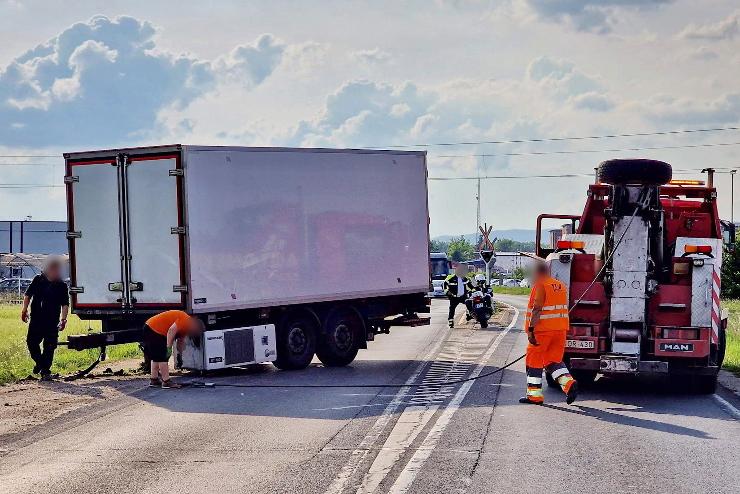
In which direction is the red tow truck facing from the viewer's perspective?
away from the camera

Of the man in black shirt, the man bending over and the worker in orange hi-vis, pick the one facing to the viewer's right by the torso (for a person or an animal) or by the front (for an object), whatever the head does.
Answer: the man bending over

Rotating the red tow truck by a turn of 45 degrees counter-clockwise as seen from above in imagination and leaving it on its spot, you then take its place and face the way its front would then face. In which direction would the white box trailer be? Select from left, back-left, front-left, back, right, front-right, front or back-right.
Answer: front-left

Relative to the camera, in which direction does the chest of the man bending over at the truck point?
to the viewer's right

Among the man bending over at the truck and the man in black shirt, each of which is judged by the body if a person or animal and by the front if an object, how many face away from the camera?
0

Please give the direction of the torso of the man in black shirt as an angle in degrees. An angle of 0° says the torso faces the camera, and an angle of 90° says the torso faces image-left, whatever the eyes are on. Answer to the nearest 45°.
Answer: approximately 0°

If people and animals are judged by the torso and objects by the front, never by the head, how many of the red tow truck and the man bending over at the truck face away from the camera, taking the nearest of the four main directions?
1

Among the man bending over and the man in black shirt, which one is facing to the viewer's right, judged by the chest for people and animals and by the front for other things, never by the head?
the man bending over
